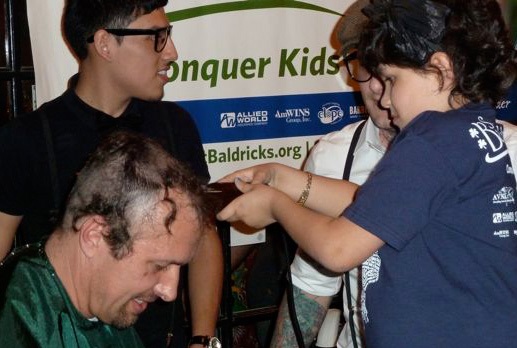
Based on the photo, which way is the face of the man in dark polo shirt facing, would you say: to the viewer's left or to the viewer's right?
to the viewer's right

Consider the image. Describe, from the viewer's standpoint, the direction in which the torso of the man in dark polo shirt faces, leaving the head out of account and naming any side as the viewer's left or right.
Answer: facing the viewer and to the right of the viewer

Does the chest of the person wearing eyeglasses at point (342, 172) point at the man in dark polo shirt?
no

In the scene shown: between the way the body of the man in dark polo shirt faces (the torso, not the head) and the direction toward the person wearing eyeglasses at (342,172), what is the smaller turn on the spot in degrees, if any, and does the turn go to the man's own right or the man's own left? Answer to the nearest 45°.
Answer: approximately 45° to the man's own left

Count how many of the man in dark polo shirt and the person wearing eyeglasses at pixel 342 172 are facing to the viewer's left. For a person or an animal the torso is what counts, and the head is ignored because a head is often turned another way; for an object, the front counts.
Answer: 0

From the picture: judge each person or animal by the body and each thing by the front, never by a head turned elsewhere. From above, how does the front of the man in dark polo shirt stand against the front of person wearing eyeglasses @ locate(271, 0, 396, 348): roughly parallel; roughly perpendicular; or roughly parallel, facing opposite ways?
roughly parallel
